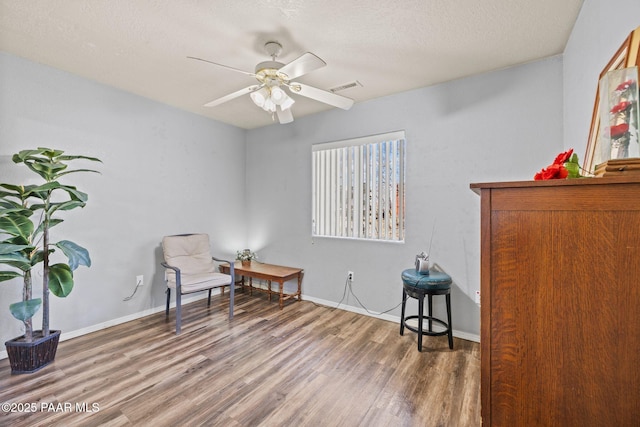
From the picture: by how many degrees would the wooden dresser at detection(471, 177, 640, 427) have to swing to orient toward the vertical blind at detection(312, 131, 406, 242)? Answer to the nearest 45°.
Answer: approximately 45° to its right

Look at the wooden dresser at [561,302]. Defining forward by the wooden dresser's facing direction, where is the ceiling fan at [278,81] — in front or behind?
in front

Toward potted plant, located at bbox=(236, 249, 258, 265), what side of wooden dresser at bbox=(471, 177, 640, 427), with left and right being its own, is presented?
front

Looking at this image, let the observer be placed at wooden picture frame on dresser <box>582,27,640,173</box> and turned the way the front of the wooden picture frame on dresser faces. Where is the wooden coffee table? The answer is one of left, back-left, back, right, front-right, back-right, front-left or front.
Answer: front-right

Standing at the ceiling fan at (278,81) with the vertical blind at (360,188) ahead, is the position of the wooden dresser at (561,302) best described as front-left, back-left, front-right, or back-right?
back-right

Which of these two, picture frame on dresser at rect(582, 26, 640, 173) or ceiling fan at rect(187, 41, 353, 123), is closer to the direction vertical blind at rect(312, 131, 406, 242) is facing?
the ceiling fan

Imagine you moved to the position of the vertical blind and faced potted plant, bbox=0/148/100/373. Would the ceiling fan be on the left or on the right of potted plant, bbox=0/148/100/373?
left

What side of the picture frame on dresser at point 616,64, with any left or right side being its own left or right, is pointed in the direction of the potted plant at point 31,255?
front

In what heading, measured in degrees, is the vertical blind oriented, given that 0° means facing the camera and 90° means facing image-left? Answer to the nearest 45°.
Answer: approximately 45°

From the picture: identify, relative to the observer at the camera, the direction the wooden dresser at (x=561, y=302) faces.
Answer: facing to the left of the viewer

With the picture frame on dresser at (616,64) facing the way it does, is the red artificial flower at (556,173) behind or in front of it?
in front

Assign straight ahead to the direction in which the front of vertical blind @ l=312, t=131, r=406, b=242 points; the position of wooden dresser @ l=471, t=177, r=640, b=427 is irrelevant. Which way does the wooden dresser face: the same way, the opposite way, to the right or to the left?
to the right

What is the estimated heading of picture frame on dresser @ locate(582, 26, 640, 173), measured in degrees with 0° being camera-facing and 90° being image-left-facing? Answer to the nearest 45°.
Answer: approximately 45°
